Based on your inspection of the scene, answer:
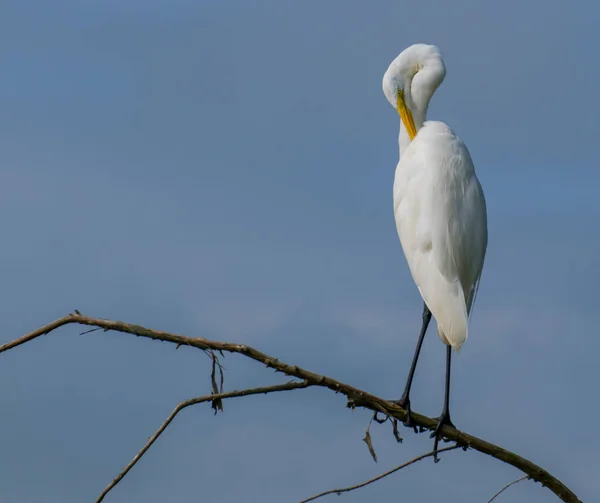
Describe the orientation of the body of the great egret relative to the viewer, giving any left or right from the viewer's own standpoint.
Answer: facing away from the viewer and to the left of the viewer

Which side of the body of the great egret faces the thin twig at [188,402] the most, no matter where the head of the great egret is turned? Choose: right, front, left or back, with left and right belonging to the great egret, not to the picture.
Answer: left
